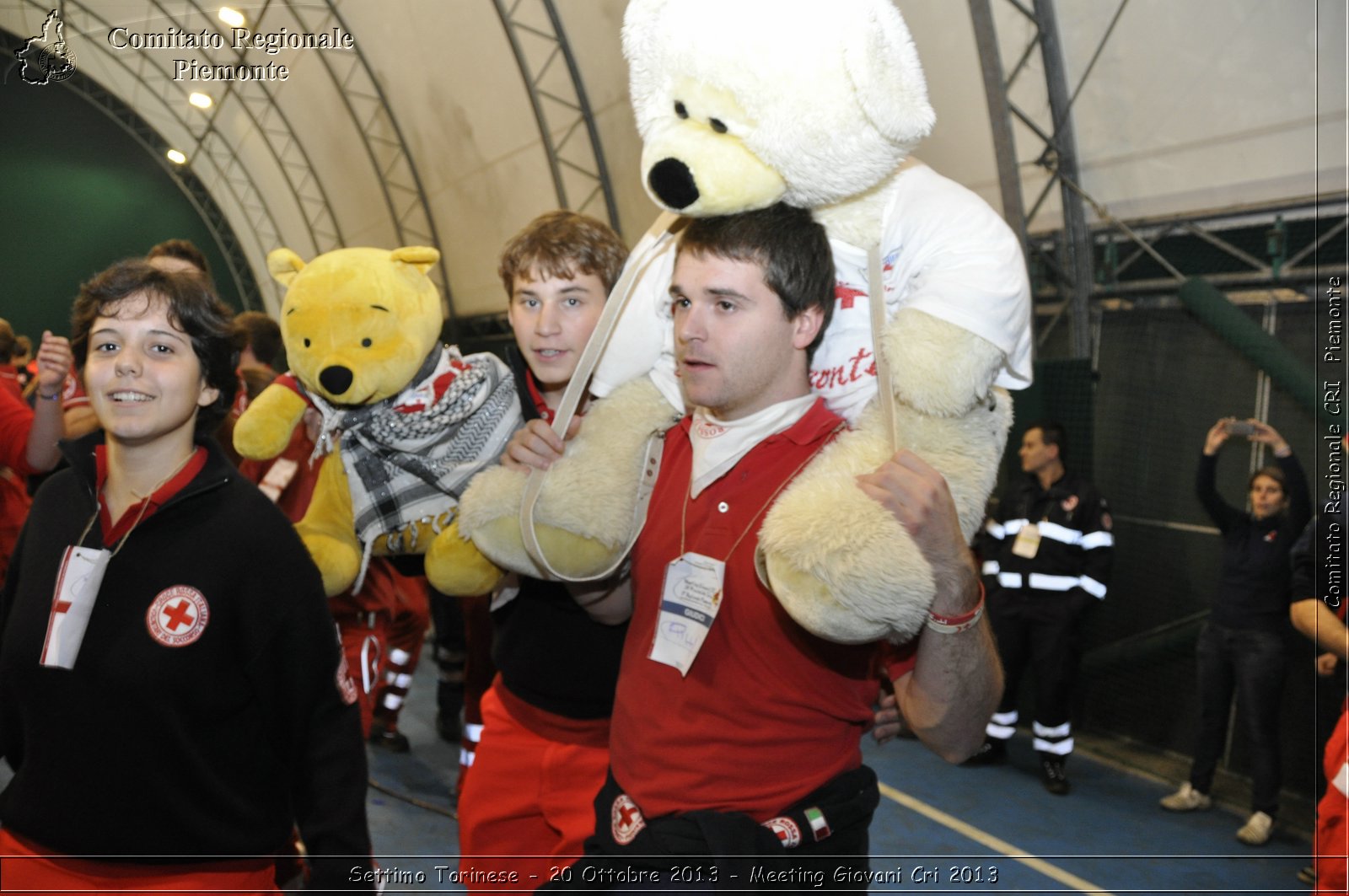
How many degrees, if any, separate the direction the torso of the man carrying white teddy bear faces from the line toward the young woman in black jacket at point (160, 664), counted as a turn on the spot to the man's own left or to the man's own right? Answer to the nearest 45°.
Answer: approximately 45° to the man's own right

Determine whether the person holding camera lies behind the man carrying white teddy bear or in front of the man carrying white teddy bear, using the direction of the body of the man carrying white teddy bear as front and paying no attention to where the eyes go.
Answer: behind

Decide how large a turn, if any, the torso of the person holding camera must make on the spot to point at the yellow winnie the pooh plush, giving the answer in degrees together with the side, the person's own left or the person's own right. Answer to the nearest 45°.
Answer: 0° — they already face it

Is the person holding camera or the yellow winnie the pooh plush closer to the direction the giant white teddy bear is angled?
the yellow winnie the pooh plush

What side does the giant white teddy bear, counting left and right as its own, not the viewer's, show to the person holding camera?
back

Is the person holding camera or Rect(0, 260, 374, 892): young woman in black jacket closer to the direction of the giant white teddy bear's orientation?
the young woman in black jacket

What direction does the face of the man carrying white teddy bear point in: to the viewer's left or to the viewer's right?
to the viewer's left

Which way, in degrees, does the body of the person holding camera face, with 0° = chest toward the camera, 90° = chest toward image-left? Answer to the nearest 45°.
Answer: approximately 45°
